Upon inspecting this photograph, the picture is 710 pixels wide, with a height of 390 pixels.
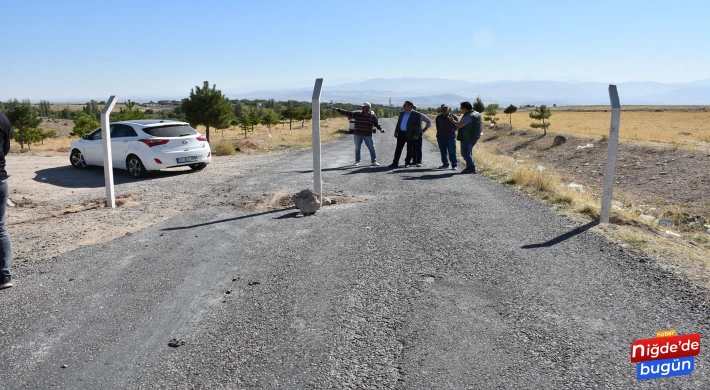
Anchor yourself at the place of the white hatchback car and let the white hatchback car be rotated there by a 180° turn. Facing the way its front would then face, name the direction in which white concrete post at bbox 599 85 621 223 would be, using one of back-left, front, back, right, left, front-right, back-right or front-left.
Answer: front

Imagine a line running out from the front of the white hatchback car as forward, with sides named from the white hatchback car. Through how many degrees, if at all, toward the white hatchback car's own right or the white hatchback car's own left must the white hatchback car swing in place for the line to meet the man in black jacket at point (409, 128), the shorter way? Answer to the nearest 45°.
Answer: approximately 135° to the white hatchback car's own right

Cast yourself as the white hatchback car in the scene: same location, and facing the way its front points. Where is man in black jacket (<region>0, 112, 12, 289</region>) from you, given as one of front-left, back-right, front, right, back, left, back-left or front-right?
back-left

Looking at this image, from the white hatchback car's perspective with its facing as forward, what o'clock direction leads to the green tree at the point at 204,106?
The green tree is roughly at 2 o'clock from the white hatchback car.

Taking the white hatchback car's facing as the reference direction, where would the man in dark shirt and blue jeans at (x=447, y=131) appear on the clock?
The man in dark shirt and blue jeans is roughly at 5 o'clock from the white hatchback car.

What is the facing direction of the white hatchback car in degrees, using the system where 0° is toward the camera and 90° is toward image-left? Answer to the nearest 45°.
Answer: approximately 135°

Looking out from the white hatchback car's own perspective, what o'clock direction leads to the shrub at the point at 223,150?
The shrub is roughly at 2 o'clock from the white hatchback car.

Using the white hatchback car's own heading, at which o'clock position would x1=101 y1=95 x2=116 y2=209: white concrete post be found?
The white concrete post is roughly at 8 o'clock from the white hatchback car.
